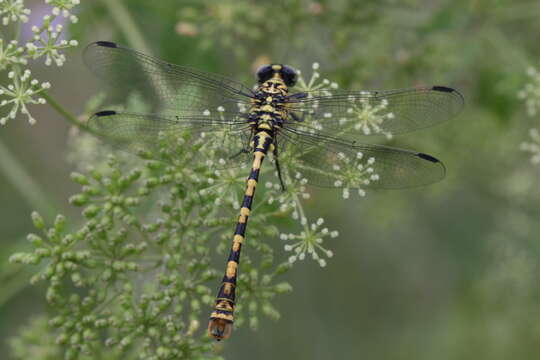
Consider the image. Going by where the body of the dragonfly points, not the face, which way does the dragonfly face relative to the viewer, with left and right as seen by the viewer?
facing away from the viewer
